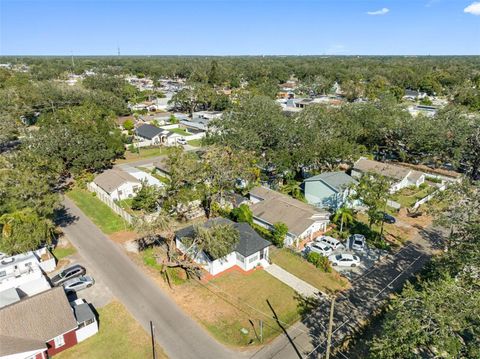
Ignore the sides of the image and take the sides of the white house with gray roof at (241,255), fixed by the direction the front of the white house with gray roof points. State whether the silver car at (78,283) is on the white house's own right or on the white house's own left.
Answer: on the white house's own right

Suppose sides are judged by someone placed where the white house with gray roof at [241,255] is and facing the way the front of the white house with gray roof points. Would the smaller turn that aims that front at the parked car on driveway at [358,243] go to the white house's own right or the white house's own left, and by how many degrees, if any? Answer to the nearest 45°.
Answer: approximately 45° to the white house's own left

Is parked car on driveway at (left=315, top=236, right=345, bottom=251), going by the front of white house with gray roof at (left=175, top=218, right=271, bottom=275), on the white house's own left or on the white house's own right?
on the white house's own left

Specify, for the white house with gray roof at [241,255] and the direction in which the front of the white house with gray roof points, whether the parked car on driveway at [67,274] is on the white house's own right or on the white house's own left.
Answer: on the white house's own right

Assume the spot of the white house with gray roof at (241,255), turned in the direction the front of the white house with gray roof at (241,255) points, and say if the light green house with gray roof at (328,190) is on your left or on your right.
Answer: on your left

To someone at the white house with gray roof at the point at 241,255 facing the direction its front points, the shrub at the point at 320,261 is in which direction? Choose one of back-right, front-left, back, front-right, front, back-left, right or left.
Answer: front-left

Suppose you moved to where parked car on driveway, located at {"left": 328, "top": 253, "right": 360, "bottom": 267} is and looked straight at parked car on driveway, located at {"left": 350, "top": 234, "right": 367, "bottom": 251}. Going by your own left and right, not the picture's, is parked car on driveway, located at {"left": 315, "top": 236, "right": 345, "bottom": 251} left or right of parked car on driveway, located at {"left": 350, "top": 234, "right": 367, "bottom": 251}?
left

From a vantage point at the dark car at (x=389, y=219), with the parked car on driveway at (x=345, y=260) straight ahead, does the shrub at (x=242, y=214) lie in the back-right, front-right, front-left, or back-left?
front-right

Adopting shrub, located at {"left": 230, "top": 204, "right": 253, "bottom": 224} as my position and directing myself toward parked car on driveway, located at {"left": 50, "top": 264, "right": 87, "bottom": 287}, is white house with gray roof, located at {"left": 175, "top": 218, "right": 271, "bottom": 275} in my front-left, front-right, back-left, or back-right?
front-left

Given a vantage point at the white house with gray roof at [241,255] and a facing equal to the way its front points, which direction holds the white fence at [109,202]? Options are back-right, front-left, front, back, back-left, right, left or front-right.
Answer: back

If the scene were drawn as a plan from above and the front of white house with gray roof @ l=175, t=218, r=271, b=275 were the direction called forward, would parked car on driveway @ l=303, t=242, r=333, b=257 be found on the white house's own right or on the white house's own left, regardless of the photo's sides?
on the white house's own left

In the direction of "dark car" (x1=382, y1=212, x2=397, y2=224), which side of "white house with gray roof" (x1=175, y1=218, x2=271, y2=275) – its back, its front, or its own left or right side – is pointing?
left
